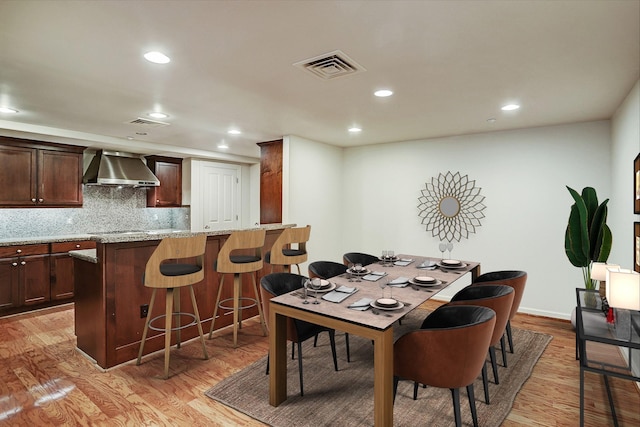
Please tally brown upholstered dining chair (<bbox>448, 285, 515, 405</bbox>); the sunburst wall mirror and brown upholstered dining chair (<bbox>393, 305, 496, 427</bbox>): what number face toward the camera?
1

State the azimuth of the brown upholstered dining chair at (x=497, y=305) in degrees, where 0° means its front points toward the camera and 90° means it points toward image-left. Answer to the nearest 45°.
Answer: approximately 135°

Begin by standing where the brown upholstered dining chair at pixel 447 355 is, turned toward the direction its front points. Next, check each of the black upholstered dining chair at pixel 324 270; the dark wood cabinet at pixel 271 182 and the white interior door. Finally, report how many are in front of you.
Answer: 3

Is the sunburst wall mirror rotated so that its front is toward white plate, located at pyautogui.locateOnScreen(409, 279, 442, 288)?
yes

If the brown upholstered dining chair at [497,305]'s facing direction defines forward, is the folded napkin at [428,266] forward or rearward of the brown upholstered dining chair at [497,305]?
forward

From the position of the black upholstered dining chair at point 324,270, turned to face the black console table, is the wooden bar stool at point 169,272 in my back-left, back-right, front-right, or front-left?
back-right

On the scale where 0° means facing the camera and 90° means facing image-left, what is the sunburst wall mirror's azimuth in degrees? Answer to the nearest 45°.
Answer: approximately 0°

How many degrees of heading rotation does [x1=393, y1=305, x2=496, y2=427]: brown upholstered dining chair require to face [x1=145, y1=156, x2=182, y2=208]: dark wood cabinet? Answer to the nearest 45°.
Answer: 0° — it already faces it

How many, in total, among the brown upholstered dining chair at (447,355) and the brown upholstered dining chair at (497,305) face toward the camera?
0

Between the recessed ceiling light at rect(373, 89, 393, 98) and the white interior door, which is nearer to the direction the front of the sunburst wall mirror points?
the recessed ceiling light

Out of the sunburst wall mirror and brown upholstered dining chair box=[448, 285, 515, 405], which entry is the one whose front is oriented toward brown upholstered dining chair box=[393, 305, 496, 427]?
the sunburst wall mirror

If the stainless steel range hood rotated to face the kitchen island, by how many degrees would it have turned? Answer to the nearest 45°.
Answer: approximately 45° to its right
